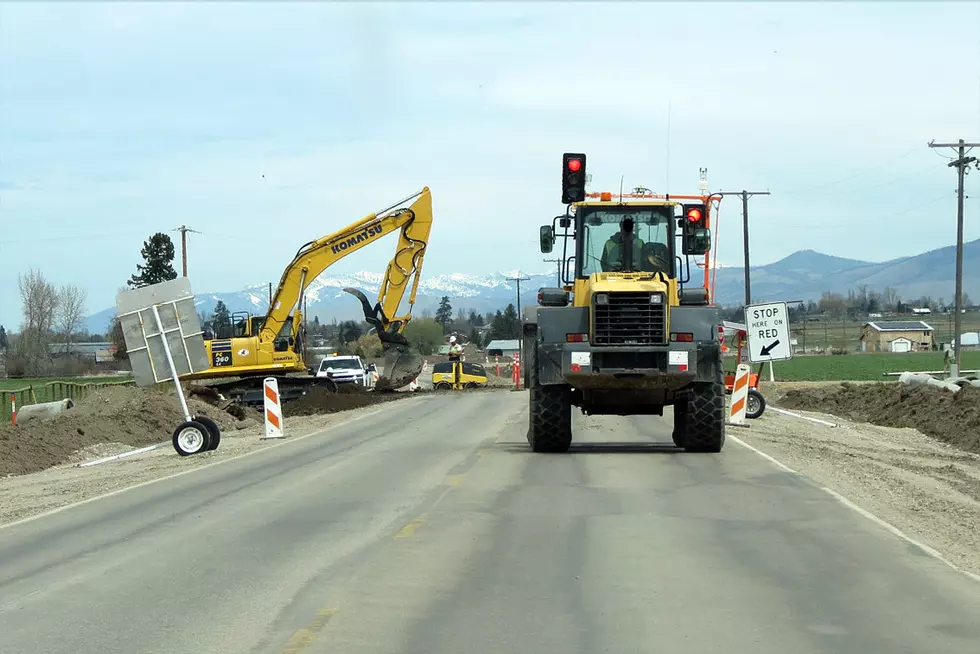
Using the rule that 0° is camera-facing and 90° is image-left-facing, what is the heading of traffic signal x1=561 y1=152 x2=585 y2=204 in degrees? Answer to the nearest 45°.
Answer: approximately 0°

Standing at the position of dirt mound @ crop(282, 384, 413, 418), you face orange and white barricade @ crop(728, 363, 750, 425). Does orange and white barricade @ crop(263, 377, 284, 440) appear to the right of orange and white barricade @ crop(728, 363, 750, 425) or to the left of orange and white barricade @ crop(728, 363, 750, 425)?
right

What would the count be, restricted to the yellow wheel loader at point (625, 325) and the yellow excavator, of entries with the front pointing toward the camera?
0

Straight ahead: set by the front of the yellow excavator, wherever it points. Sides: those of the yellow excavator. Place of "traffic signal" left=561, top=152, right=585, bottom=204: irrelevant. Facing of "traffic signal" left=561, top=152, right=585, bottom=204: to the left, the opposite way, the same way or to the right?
to the right

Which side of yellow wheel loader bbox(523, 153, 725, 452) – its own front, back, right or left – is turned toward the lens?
back

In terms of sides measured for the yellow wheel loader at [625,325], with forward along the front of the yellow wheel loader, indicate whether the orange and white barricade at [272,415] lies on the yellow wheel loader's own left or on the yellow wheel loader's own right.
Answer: on the yellow wheel loader's own left

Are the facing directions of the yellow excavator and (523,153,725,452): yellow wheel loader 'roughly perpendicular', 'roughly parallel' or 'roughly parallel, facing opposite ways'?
roughly perpendicular

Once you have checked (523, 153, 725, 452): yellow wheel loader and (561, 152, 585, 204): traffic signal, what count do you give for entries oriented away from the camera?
1

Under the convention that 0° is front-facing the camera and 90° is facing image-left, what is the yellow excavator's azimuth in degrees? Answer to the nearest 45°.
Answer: approximately 270°

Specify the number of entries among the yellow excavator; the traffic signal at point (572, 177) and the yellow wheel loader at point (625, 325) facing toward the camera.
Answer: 1
